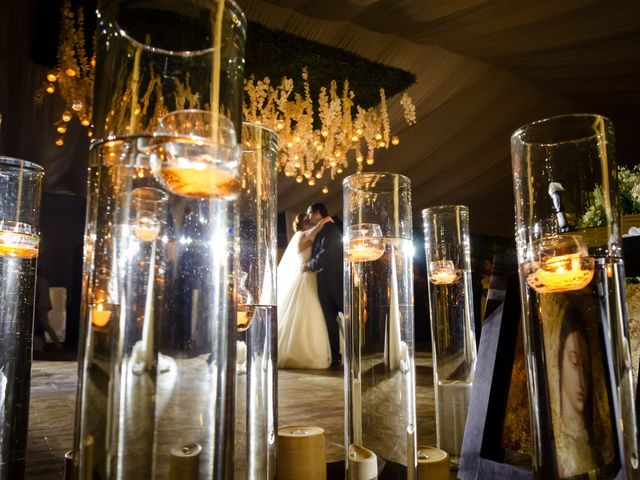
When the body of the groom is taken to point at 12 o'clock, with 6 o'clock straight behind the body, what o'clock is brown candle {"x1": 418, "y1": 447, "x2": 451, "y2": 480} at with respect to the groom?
The brown candle is roughly at 9 o'clock from the groom.

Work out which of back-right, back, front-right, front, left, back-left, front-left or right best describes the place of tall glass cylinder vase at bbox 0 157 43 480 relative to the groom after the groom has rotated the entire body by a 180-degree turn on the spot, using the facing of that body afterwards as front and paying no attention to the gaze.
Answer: right

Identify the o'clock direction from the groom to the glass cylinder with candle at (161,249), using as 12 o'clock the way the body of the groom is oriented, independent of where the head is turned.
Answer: The glass cylinder with candle is roughly at 9 o'clock from the groom.

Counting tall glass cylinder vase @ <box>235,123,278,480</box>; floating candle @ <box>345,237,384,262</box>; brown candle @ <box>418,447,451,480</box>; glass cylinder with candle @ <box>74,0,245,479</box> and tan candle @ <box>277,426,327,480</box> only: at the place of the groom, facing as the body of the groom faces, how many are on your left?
5

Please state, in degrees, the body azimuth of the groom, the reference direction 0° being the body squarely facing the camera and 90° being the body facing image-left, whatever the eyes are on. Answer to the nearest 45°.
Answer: approximately 90°

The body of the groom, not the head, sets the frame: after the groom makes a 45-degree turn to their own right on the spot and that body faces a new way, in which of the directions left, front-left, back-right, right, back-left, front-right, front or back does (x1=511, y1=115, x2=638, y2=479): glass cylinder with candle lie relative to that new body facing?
back-left

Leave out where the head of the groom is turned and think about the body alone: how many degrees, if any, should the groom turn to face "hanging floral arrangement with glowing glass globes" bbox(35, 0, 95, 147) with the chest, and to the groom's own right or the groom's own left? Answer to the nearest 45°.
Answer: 0° — they already face it

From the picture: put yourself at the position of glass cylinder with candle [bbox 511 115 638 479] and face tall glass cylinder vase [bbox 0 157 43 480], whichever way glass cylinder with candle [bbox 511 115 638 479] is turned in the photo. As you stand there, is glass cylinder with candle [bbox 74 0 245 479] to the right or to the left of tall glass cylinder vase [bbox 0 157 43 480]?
left

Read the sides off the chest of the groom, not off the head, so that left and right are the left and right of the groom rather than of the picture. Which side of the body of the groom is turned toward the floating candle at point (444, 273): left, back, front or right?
left

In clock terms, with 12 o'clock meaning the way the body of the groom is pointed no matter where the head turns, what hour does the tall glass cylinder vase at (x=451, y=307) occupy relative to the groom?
The tall glass cylinder vase is roughly at 9 o'clock from the groom.

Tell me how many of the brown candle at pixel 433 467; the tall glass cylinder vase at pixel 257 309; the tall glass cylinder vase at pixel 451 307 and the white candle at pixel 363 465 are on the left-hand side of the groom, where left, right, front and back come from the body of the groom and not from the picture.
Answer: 4

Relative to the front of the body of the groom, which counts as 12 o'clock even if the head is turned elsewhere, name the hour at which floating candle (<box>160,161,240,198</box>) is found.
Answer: The floating candle is roughly at 9 o'clock from the groom.

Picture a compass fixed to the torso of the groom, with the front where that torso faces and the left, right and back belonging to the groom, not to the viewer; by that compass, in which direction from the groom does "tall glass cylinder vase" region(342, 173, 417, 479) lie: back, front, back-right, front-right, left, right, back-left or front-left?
left

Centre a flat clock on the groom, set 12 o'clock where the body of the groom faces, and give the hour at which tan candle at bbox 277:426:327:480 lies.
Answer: The tan candle is roughly at 9 o'clock from the groom.

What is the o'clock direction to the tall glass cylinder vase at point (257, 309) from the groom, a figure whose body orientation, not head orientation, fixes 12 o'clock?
The tall glass cylinder vase is roughly at 9 o'clock from the groom.
